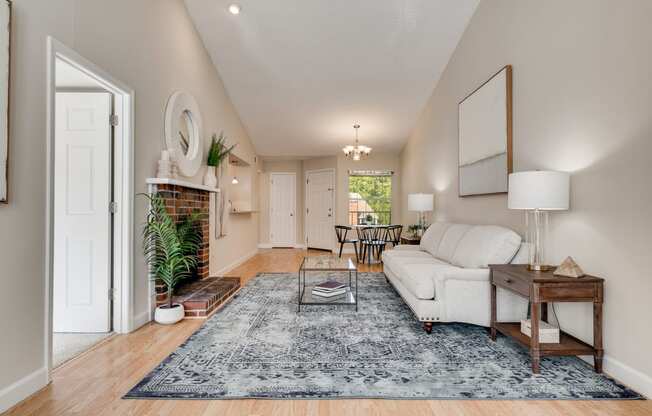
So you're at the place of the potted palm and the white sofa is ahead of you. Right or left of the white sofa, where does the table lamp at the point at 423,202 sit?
left

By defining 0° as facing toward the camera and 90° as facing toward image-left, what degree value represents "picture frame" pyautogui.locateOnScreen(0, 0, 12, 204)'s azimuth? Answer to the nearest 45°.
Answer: approximately 315°

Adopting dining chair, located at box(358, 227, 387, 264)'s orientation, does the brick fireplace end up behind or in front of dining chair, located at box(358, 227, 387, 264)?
behind

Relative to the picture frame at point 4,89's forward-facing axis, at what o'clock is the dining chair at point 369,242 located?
The dining chair is roughly at 10 o'clock from the picture frame.

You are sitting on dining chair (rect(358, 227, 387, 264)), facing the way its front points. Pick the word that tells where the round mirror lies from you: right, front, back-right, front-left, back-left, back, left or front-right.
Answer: back-left

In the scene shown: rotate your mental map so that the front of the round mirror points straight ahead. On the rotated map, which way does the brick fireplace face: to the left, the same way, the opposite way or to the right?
the same way

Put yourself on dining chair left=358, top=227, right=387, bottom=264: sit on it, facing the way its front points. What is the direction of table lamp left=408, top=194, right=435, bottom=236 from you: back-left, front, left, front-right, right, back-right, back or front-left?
back-right

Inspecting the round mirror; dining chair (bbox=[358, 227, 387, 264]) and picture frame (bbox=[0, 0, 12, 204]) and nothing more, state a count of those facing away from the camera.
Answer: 1

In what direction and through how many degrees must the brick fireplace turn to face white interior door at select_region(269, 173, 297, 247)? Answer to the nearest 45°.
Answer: approximately 90° to its left

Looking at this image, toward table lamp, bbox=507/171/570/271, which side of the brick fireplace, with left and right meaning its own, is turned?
front

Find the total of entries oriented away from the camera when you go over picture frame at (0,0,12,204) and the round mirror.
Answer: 0

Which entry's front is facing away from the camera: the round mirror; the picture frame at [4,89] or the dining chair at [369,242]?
the dining chair

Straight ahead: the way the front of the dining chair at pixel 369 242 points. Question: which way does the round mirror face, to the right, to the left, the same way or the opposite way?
to the right

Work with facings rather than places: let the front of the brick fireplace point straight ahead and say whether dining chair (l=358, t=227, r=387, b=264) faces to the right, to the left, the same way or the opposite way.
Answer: to the left

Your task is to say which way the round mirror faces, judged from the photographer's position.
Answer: facing the viewer and to the right of the viewer

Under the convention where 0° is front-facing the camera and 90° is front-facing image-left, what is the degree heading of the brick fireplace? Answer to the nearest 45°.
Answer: approximately 315°

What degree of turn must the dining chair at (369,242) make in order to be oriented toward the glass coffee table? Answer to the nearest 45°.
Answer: approximately 180°

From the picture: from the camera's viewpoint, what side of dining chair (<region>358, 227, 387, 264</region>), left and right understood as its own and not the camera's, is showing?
back
